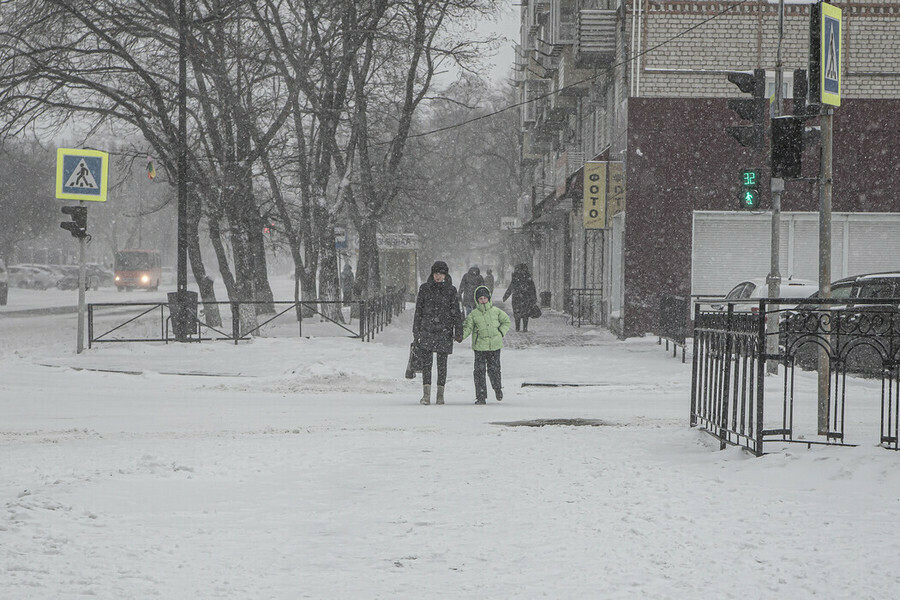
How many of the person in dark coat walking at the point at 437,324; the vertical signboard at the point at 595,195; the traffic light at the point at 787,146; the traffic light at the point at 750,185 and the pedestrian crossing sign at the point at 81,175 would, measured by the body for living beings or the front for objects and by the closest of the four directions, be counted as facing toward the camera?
4

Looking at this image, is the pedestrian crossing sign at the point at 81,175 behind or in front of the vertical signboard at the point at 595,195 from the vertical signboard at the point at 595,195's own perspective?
in front

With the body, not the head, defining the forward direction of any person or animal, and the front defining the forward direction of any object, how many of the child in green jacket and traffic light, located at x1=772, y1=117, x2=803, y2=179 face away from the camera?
1

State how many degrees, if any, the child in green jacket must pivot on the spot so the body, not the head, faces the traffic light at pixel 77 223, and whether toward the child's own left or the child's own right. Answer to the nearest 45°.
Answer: approximately 135° to the child's own right

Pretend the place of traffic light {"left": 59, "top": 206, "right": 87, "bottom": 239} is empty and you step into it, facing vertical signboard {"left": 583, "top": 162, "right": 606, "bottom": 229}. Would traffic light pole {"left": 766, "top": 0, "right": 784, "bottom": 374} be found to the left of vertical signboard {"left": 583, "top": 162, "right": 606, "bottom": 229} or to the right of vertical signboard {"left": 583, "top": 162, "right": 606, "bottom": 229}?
right

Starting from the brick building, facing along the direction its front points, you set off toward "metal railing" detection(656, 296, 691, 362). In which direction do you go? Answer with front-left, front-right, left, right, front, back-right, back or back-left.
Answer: left

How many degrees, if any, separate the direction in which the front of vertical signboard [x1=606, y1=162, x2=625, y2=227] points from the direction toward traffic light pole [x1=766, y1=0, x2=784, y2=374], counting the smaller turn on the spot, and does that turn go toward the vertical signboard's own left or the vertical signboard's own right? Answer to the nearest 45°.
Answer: approximately 45° to the vertical signboard's own right

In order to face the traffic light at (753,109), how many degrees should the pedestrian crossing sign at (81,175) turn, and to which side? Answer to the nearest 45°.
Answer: approximately 45° to its left
